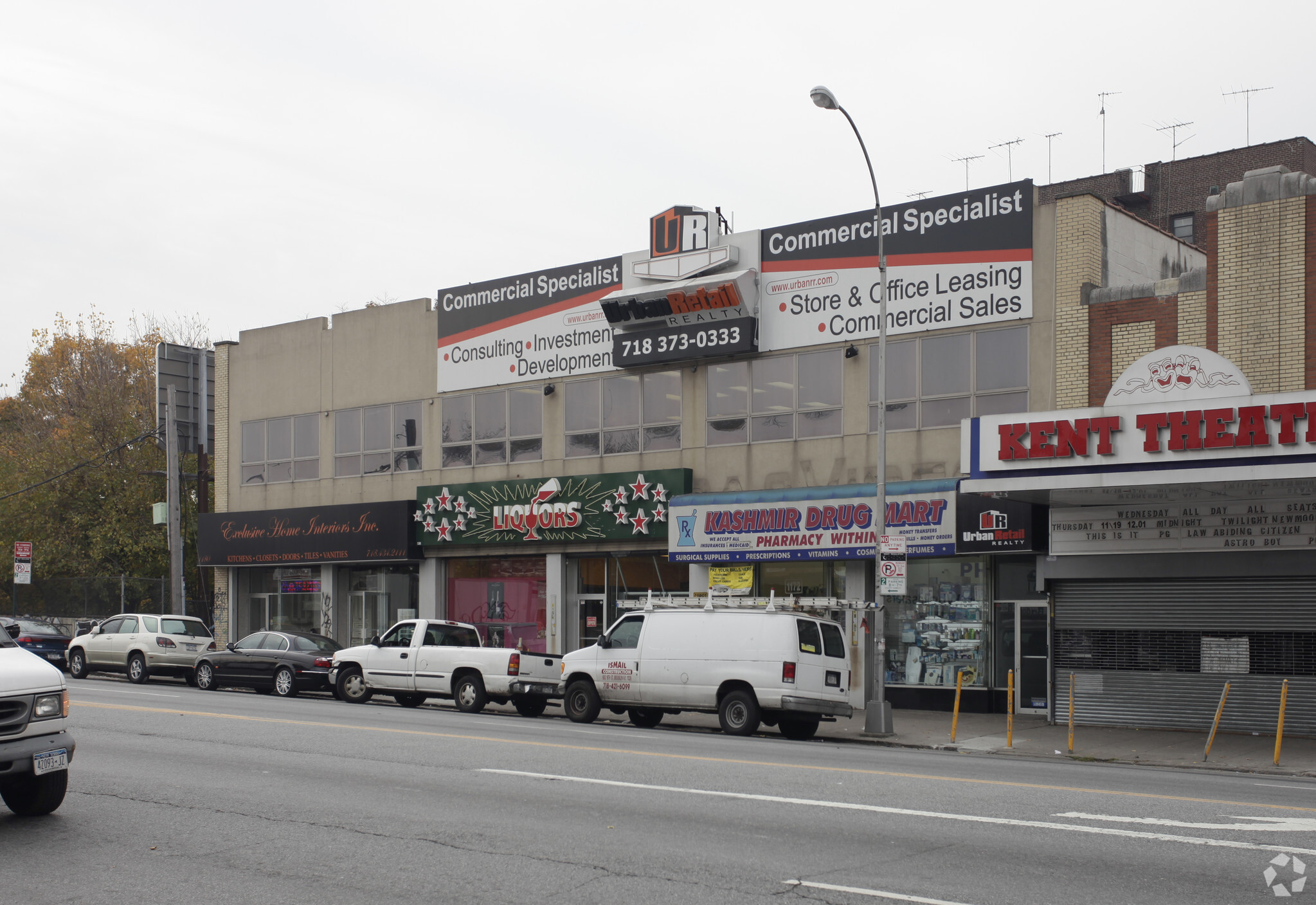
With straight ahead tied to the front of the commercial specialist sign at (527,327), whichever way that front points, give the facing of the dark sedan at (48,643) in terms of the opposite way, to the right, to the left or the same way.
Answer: to the right

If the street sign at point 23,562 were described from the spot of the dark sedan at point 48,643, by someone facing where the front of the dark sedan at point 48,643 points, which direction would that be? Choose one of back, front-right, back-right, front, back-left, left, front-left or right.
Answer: front-right

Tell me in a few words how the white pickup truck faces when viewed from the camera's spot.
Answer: facing away from the viewer and to the left of the viewer

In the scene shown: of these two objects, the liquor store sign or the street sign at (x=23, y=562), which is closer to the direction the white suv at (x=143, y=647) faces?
the street sign

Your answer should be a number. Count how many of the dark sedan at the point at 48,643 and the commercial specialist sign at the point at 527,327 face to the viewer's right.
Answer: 0

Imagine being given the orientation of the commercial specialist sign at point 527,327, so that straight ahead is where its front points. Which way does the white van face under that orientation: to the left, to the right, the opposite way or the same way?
to the right

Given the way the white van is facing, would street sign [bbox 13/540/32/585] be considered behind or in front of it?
in front

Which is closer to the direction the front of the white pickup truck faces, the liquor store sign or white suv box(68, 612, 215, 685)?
the white suv

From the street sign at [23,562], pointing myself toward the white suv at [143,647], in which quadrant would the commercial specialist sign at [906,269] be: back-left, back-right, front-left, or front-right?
front-left

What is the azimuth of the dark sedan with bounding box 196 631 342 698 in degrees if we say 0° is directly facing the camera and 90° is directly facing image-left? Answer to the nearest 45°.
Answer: approximately 135°

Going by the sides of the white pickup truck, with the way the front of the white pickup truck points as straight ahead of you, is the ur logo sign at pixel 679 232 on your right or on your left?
on your right

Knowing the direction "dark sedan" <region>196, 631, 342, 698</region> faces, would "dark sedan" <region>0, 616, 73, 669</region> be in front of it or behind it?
in front

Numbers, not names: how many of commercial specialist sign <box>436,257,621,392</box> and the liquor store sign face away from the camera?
0
